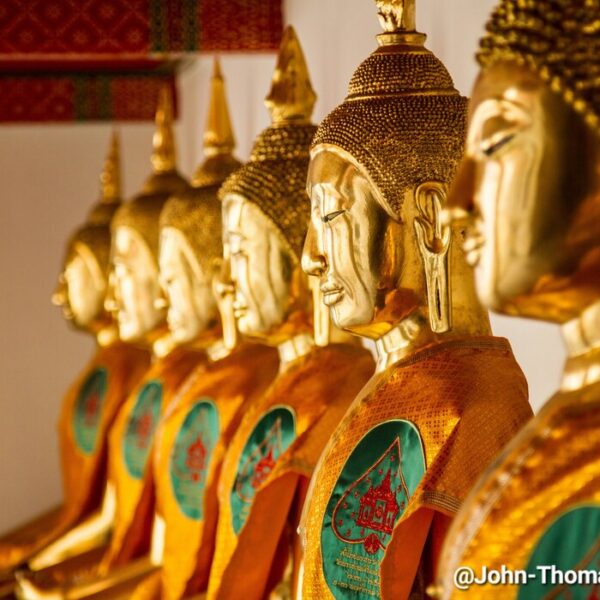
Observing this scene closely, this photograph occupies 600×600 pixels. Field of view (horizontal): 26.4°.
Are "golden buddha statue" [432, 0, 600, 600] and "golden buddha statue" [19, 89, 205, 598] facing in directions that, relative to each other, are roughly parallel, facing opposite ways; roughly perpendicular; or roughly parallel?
roughly parallel

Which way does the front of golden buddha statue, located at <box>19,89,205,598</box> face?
to the viewer's left

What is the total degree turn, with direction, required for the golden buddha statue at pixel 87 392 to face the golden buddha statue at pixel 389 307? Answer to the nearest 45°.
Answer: approximately 90° to its left

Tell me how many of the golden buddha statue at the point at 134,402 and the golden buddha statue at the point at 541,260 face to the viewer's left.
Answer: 2

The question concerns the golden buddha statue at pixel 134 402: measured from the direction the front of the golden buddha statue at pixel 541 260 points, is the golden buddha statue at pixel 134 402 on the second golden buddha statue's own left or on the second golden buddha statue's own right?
on the second golden buddha statue's own right

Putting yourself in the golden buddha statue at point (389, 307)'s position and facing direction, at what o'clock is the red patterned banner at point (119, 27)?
The red patterned banner is roughly at 2 o'clock from the golden buddha statue.

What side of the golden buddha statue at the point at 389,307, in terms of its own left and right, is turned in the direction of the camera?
left

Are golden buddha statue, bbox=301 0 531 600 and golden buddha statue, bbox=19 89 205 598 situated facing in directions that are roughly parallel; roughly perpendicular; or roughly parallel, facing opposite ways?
roughly parallel

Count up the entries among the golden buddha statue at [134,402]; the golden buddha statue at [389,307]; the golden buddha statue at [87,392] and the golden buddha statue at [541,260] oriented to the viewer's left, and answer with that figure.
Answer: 4

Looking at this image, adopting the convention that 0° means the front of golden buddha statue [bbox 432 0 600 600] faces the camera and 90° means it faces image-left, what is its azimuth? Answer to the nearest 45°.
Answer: approximately 90°

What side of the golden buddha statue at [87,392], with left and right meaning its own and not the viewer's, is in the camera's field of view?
left

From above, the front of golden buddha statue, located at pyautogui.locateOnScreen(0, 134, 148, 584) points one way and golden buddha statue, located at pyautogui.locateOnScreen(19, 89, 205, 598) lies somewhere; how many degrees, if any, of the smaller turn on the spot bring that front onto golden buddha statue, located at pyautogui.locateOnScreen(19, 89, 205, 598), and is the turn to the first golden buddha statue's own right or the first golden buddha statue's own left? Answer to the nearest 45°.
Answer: approximately 90° to the first golden buddha statue's own left

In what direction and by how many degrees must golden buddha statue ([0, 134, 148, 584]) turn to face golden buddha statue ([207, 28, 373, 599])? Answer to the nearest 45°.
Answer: approximately 90° to its left

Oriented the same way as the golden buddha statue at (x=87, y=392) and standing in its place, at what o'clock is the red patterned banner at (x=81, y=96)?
The red patterned banner is roughly at 3 o'clock from the golden buddha statue.
